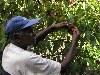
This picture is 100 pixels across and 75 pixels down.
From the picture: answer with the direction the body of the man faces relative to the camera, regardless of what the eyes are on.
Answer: to the viewer's right

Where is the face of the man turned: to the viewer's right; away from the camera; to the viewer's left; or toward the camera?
to the viewer's right
